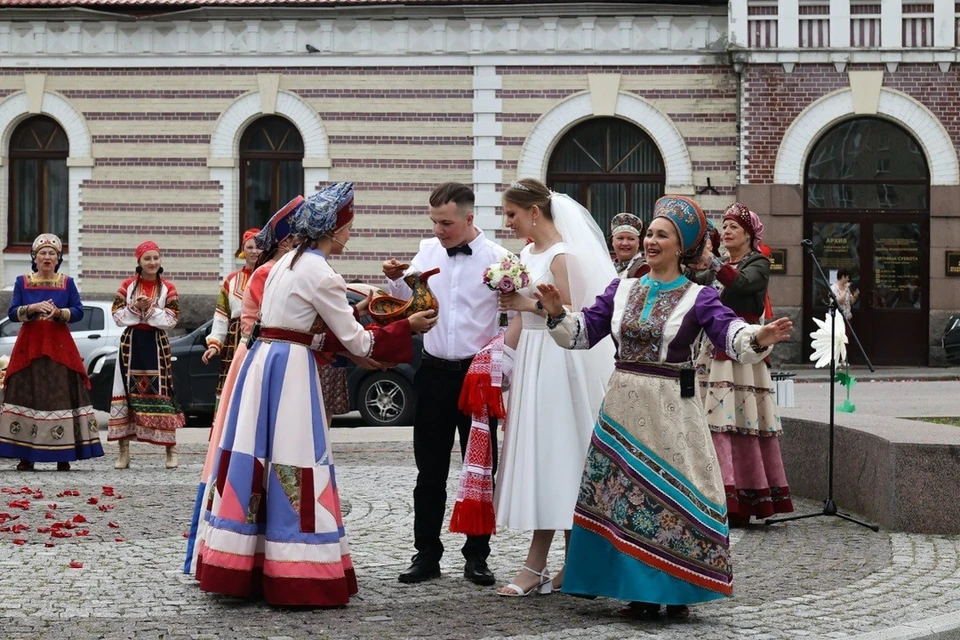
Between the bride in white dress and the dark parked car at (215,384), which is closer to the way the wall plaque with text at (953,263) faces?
the bride in white dress

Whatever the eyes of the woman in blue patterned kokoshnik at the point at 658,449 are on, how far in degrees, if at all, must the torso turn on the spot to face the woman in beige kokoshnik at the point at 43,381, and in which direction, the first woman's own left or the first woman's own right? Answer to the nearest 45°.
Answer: approximately 90° to the first woman's own right

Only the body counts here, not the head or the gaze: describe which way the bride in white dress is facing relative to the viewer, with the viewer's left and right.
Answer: facing to the left of the viewer

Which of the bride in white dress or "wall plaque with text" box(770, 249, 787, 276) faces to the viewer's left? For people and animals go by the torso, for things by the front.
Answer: the bride in white dress

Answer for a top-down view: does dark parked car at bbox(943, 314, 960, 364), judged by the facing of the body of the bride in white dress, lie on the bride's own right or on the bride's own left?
on the bride's own right

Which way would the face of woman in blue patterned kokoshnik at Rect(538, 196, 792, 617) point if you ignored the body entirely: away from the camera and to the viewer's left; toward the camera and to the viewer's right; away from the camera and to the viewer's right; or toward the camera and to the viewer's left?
toward the camera and to the viewer's left

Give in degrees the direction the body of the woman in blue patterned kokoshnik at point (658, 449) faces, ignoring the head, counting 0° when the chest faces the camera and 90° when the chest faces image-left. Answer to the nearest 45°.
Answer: approximately 45°

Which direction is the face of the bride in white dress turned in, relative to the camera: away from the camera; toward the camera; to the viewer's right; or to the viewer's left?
to the viewer's left

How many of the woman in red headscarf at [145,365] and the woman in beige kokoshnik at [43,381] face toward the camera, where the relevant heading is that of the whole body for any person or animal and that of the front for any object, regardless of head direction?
2
